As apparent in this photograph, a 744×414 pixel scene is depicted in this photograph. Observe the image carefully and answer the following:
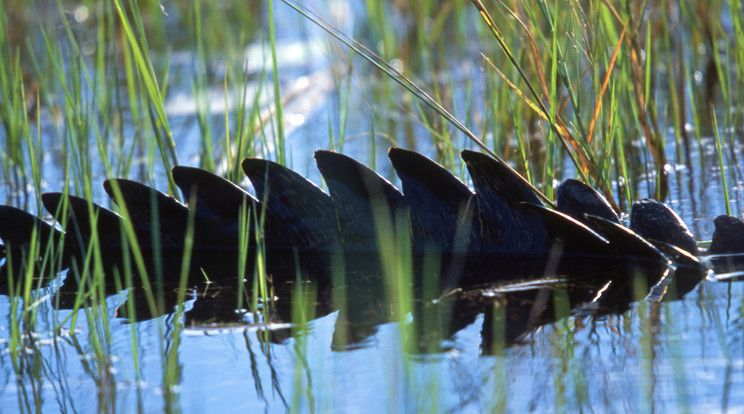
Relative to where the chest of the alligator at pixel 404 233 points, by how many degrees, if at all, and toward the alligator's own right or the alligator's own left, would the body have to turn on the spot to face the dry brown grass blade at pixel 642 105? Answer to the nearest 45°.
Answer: approximately 45° to the alligator's own left

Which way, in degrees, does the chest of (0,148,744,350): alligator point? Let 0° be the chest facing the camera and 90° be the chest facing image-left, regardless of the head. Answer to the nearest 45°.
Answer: approximately 270°
